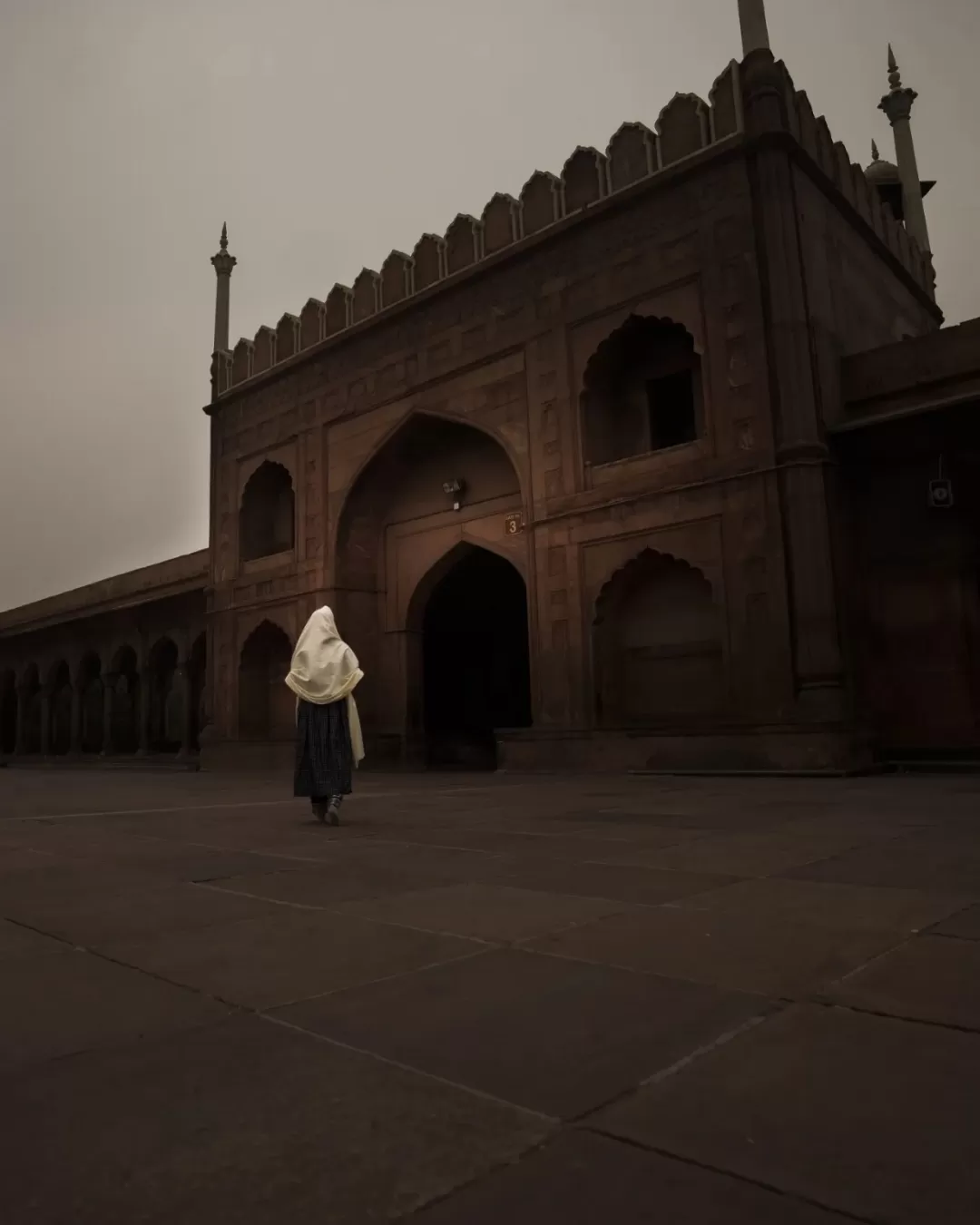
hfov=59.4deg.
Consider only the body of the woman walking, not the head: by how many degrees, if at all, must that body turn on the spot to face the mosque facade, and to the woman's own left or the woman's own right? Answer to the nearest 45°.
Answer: approximately 45° to the woman's own right

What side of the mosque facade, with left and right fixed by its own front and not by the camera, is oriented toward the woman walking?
front

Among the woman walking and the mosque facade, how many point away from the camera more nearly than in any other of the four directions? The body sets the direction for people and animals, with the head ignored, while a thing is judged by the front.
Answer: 1

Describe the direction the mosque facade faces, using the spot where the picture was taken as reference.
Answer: facing the viewer and to the left of the viewer

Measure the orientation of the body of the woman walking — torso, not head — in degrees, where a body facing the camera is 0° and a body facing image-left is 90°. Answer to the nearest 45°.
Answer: approximately 180°

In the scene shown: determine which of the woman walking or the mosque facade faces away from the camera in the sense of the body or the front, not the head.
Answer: the woman walking

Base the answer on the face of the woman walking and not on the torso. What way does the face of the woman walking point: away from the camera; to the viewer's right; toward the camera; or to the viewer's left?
away from the camera
